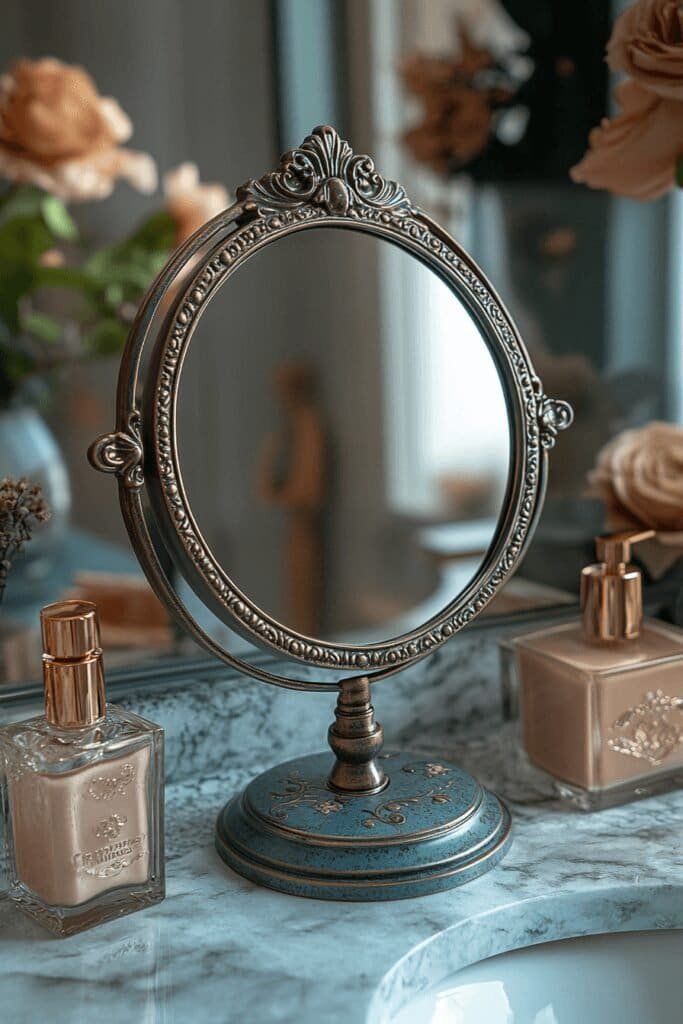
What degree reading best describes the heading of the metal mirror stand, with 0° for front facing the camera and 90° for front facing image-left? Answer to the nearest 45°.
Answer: approximately 315°
